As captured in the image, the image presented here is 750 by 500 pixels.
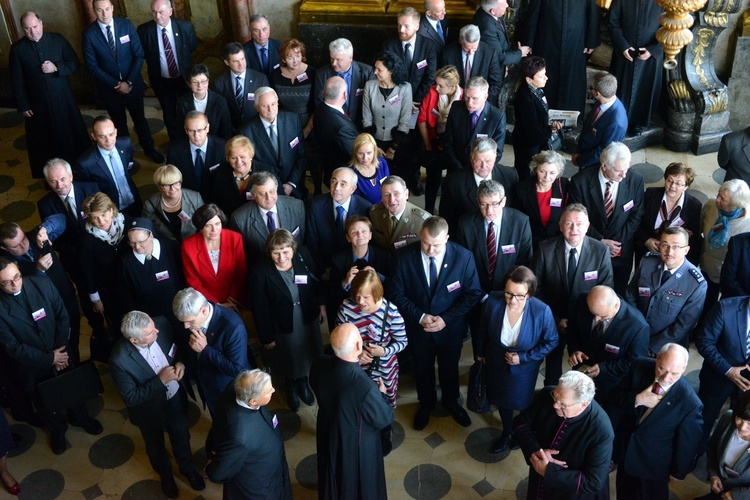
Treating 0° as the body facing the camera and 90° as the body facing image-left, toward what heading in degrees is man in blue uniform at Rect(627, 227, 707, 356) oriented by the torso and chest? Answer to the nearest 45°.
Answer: approximately 45°

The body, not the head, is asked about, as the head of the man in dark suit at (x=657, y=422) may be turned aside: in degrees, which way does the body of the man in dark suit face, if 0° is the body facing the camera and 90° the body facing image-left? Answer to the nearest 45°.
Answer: approximately 45°

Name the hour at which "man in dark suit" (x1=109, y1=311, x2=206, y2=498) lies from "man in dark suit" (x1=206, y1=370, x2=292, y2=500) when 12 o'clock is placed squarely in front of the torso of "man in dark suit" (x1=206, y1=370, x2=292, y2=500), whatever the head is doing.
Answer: "man in dark suit" (x1=109, y1=311, x2=206, y2=498) is roughly at 8 o'clock from "man in dark suit" (x1=206, y1=370, x2=292, y2=500).

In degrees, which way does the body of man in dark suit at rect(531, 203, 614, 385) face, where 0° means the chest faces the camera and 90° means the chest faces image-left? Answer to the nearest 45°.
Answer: approximately 0°

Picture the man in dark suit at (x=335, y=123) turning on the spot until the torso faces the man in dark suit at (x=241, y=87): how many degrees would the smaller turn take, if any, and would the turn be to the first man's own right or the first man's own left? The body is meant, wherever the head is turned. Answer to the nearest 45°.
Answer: approximately 90° to the first man's own left

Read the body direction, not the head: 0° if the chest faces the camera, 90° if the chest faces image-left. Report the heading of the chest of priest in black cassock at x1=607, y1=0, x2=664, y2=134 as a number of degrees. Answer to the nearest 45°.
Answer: approximately 0°

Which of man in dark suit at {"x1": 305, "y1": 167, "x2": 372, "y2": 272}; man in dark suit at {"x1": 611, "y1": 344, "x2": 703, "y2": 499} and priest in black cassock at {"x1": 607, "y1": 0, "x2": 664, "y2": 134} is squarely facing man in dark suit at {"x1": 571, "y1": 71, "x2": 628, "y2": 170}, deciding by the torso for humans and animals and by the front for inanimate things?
the priest in black cassock

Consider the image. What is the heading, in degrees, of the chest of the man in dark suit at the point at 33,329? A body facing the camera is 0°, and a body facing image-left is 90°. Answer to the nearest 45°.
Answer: approximately 315°

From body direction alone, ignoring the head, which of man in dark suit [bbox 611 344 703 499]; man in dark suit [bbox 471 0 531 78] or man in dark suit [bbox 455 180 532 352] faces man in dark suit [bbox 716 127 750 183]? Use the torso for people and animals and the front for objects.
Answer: man in dark suit [bbox 471 0 531 78]

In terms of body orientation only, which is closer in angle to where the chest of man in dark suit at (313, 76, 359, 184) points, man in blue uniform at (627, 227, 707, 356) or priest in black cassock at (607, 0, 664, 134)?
the priest in black cassock
